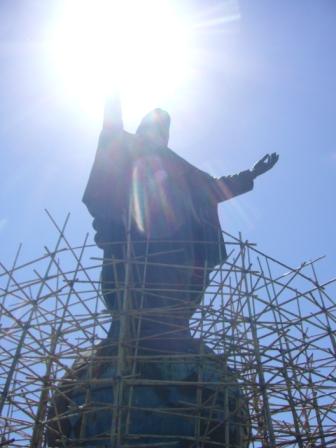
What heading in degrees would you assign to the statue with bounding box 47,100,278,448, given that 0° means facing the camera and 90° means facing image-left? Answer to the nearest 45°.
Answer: approximately 0°
